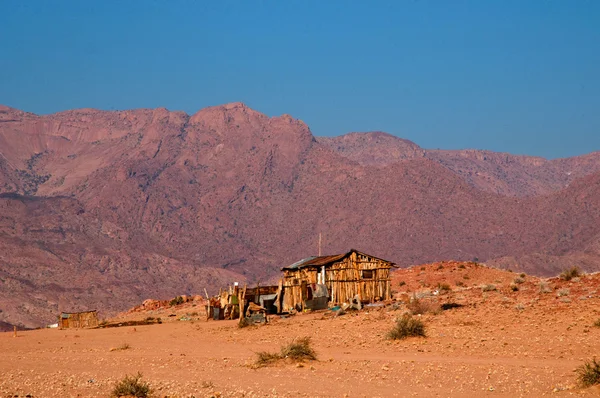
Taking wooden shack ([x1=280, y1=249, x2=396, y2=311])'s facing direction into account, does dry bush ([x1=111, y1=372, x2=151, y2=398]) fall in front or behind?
in front

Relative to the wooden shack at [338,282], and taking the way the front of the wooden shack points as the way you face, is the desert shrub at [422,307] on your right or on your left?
on your left

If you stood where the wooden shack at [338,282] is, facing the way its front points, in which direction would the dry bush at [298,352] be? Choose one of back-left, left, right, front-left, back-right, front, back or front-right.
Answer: front-left

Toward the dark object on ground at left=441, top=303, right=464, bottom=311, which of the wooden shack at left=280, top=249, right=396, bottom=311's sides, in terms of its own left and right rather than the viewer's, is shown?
left

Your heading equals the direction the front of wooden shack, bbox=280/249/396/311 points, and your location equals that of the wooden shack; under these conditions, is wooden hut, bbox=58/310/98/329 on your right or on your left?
on your right

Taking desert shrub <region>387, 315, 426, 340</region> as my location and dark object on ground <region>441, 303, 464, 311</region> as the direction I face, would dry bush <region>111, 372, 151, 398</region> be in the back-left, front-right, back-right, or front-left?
back-left

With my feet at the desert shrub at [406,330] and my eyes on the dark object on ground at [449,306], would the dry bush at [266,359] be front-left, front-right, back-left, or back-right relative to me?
back-left

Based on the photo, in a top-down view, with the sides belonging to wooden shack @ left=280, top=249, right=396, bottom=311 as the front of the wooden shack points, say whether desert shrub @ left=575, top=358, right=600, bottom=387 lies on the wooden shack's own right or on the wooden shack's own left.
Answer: on the wooden shack's own left

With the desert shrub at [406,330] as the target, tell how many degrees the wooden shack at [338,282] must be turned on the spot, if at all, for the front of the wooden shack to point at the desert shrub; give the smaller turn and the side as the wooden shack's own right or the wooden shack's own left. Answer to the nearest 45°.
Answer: approximately 45° to the wooden shack's own left
